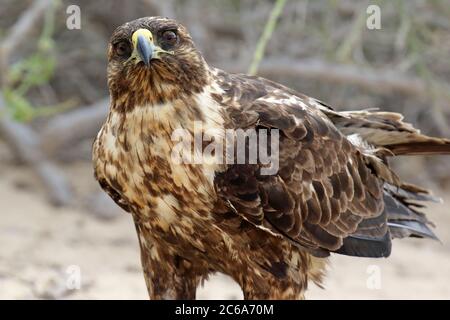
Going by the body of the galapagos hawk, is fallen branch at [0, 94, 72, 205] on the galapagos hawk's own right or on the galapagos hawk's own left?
on the galapagos hawk's own right

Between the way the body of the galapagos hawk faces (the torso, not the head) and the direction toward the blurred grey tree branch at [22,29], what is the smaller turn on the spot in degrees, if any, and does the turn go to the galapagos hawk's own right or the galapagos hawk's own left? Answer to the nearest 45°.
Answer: approximately 90° to the galapagos hawk's own right

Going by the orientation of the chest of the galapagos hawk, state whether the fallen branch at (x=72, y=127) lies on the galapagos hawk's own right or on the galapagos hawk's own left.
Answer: on the galapagos hawk's own right

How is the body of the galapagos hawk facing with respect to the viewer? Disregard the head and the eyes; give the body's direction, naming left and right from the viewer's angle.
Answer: facing the viewer and to the left of the viewer
